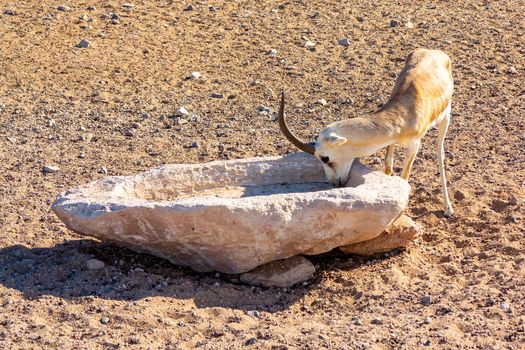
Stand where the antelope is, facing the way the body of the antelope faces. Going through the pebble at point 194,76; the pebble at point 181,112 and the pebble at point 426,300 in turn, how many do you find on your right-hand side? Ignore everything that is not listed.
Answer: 2

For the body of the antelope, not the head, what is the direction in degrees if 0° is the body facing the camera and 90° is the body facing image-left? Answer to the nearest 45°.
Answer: approximately 45°

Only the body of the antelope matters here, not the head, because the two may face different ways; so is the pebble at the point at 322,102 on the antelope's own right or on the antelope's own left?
on the antelope's own right

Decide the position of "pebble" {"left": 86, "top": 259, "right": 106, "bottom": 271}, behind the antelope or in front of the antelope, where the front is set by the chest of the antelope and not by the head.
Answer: in front

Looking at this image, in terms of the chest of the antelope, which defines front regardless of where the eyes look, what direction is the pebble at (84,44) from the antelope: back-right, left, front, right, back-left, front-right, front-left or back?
right

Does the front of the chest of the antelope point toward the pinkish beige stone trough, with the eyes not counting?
yes

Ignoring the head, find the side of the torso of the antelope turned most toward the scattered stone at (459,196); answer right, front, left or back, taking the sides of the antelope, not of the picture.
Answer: back

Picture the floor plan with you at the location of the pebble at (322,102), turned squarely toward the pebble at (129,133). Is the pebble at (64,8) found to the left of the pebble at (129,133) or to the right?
right

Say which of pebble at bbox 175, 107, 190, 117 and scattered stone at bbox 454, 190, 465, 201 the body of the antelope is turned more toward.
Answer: the pebble
